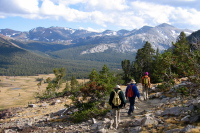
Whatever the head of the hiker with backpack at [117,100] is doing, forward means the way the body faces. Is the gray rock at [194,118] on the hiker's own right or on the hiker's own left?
on the hiker's own right

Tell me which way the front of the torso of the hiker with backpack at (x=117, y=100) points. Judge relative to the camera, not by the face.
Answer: away from the camera

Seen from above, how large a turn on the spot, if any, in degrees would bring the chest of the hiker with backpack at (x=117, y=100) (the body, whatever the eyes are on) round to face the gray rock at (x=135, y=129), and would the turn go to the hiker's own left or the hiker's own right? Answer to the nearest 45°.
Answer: approximately 135° to the hiker's own right
